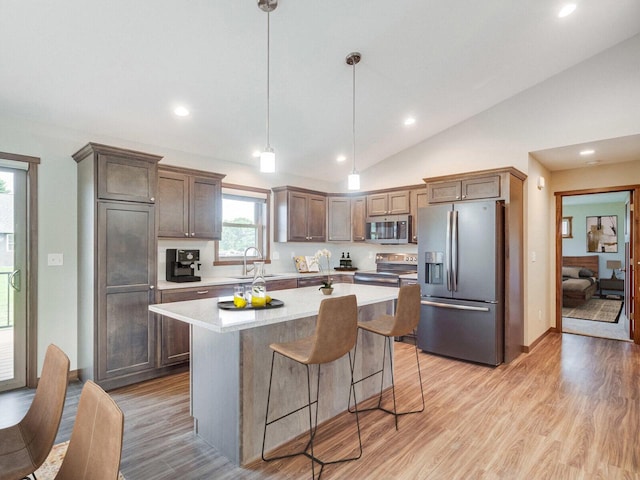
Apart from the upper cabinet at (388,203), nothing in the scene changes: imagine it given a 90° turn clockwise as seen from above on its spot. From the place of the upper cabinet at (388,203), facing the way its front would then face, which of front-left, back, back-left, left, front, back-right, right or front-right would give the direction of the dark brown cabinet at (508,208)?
back

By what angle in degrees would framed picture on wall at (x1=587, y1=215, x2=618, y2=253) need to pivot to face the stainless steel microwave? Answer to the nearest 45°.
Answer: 0° — it already faces it

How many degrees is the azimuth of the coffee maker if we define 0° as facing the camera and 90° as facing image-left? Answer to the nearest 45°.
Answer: approximately 315°

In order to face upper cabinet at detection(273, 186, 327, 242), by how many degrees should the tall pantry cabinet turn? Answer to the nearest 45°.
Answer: approximately 90° to its left

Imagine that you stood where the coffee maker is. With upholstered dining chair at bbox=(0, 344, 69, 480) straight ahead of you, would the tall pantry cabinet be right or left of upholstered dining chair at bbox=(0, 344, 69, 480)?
right

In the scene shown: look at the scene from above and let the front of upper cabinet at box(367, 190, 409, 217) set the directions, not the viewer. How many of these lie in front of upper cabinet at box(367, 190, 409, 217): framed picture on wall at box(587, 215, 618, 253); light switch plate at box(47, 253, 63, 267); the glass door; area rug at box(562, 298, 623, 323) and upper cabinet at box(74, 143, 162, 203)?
3

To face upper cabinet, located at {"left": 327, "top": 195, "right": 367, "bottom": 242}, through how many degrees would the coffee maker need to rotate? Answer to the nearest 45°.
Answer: approximately 90° to its left

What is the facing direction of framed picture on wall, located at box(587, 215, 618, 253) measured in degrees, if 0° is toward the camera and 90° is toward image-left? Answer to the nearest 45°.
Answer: approximately 0°

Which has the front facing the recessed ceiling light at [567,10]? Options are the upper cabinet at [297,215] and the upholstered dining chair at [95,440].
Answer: the upper cabinet
